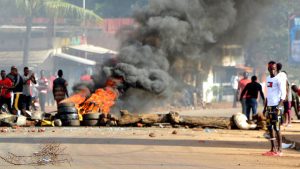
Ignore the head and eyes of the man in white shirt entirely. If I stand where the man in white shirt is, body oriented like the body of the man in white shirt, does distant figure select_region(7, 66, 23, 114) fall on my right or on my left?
on my right

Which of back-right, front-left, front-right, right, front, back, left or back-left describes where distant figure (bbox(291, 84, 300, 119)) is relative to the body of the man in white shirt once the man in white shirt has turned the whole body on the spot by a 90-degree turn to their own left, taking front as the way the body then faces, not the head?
back-left

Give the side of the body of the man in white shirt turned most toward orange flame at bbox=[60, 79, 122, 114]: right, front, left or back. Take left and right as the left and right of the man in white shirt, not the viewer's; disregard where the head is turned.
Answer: right

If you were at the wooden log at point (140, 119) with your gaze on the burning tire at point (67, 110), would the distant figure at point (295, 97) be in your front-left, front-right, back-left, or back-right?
back-right

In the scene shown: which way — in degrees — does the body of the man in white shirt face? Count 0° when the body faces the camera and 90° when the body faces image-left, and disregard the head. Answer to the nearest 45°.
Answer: approximately 45°

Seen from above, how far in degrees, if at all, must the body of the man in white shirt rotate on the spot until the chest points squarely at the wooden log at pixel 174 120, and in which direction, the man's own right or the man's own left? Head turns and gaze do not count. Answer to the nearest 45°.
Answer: approximately 90° to the man's own right

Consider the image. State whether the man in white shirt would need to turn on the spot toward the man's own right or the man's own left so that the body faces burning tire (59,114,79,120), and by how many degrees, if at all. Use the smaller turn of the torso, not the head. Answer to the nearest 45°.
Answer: approximately 90° to the man's own right

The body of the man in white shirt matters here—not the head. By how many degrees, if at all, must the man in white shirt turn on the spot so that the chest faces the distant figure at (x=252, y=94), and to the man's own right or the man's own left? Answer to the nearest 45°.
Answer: approximately 135° to the man's own right

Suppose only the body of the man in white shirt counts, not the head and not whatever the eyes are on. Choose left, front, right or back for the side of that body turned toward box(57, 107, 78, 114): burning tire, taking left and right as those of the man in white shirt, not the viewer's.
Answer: right
